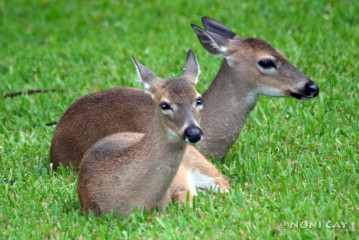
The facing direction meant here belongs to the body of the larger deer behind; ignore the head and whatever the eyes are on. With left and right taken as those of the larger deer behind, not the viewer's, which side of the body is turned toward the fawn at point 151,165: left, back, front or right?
right

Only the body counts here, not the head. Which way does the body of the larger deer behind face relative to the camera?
to the viewer's right

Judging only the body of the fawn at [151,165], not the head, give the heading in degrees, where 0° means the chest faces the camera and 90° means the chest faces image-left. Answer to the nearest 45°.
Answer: approximately 315°
